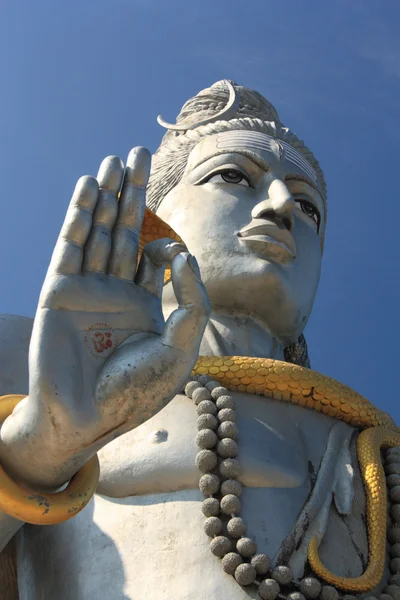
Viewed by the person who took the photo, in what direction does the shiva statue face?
facing the viewer and to the right of the viewer
